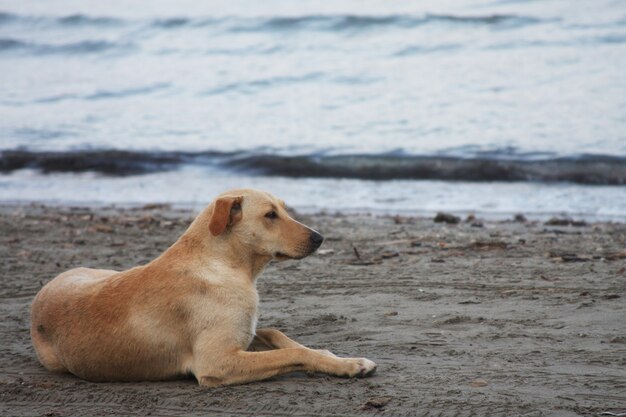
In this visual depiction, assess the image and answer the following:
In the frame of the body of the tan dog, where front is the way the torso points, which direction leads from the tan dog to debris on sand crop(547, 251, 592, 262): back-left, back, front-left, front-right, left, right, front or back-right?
front-left

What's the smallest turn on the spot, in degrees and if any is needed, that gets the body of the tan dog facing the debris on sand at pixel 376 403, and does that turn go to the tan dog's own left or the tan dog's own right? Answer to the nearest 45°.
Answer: approximately 45° to the tan dog's own right

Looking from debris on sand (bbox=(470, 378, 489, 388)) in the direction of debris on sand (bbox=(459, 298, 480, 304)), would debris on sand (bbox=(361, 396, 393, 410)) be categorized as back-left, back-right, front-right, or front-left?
back-left

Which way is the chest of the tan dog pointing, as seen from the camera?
to the viewer's right

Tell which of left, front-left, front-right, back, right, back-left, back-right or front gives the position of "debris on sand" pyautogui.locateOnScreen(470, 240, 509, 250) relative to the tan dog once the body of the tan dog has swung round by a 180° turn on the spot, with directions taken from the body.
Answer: back-right

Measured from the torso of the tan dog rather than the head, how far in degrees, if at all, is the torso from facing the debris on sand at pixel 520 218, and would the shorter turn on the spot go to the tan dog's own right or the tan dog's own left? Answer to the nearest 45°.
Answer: approximately 45° to the tan dog's own left

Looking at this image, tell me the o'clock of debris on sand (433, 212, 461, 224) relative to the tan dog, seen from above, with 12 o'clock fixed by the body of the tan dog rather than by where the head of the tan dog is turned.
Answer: The debris on sand is roughly at 10 o'clock from the tan dog.

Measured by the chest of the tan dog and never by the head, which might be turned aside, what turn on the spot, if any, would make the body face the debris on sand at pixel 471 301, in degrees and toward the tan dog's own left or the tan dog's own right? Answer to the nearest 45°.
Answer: approximately 45° to the tan dog's own left

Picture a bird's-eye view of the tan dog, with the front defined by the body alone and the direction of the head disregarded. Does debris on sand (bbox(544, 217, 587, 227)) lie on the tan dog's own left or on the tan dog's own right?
on the tan dog's own left
